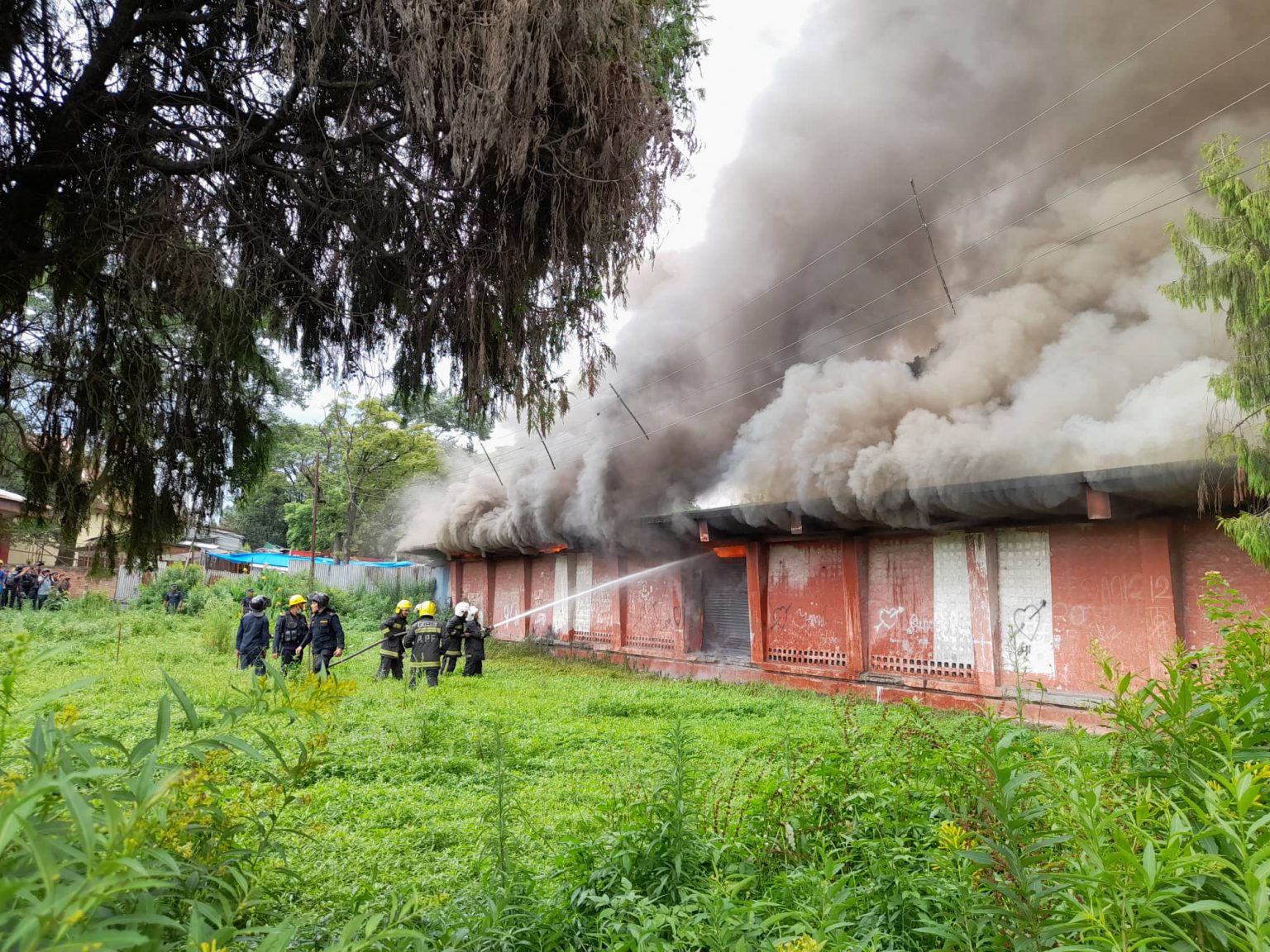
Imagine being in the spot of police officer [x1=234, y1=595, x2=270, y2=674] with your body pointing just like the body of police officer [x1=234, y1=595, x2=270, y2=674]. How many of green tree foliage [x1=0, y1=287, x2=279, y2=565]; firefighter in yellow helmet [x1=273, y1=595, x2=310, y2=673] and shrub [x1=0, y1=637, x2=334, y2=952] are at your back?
2

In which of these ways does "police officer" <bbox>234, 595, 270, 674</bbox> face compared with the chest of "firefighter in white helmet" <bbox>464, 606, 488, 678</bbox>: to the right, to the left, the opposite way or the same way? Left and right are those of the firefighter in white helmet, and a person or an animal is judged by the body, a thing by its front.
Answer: to the left

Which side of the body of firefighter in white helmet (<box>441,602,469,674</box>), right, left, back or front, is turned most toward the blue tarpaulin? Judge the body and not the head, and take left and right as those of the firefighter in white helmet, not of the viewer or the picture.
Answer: left

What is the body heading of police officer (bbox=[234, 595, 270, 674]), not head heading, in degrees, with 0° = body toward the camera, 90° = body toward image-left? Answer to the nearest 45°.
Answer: approximately 180°

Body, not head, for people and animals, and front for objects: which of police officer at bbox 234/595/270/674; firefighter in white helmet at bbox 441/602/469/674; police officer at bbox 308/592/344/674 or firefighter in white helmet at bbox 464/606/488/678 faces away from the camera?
police officer at bbox 234/595/270/674

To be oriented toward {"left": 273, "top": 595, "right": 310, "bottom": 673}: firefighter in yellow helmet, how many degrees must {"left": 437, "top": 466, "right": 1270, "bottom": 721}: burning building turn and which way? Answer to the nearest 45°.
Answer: approximately 45° to its right

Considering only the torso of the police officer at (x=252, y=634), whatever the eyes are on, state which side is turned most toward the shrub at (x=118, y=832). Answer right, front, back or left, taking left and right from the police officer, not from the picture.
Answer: back

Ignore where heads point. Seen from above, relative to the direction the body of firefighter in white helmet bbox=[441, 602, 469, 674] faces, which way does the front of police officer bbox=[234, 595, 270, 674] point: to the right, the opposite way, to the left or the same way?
to the left

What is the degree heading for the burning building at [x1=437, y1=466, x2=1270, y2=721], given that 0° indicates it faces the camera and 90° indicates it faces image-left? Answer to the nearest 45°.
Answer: approximately 45°

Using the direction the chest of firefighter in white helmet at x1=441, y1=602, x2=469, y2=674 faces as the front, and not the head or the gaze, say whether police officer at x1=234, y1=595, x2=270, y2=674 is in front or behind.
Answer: behind

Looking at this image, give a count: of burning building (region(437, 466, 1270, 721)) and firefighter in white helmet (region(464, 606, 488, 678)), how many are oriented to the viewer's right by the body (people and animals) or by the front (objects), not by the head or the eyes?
1

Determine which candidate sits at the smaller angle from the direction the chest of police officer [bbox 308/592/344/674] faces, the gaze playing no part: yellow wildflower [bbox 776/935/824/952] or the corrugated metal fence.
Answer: the yellow wildflower

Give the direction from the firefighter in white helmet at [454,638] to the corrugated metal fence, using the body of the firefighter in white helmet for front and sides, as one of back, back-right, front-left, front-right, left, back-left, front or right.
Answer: left

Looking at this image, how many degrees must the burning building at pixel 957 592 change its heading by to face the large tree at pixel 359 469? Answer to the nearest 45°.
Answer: approximately 90° to its right
